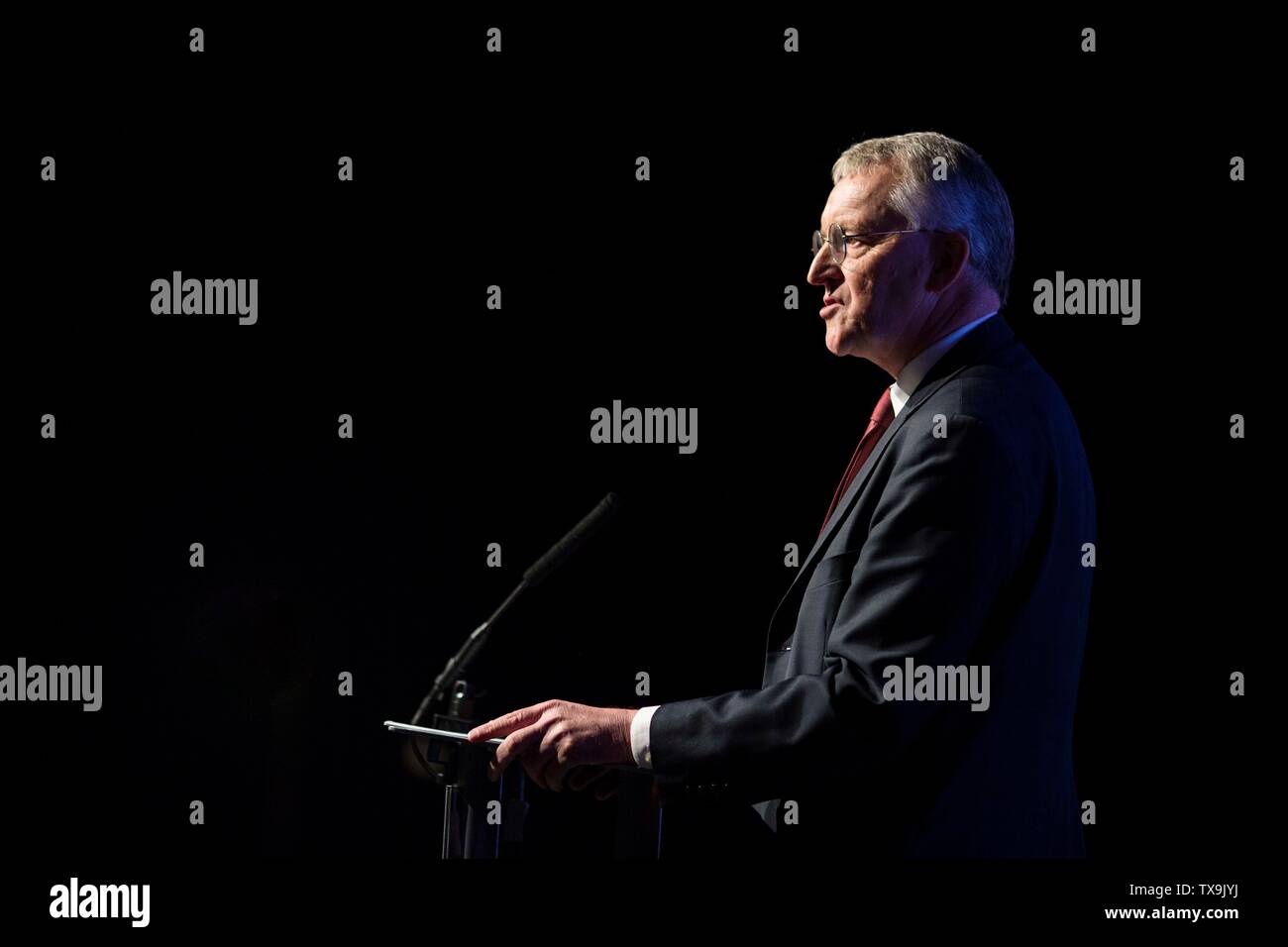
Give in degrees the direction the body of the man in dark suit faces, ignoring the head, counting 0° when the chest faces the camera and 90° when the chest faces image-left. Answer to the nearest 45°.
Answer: approximately 90°

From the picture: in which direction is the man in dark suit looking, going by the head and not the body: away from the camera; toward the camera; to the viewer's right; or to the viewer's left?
to the viewer's left

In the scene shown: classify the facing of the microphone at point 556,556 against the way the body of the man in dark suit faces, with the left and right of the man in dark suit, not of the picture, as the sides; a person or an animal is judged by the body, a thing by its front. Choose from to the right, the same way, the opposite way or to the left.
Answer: the opposite way

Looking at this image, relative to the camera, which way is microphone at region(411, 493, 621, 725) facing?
to the viewer's right

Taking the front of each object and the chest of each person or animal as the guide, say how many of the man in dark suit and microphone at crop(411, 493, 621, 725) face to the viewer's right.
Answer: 1
